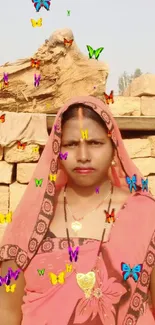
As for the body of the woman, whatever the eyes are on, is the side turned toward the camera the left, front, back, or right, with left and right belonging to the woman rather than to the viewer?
front
